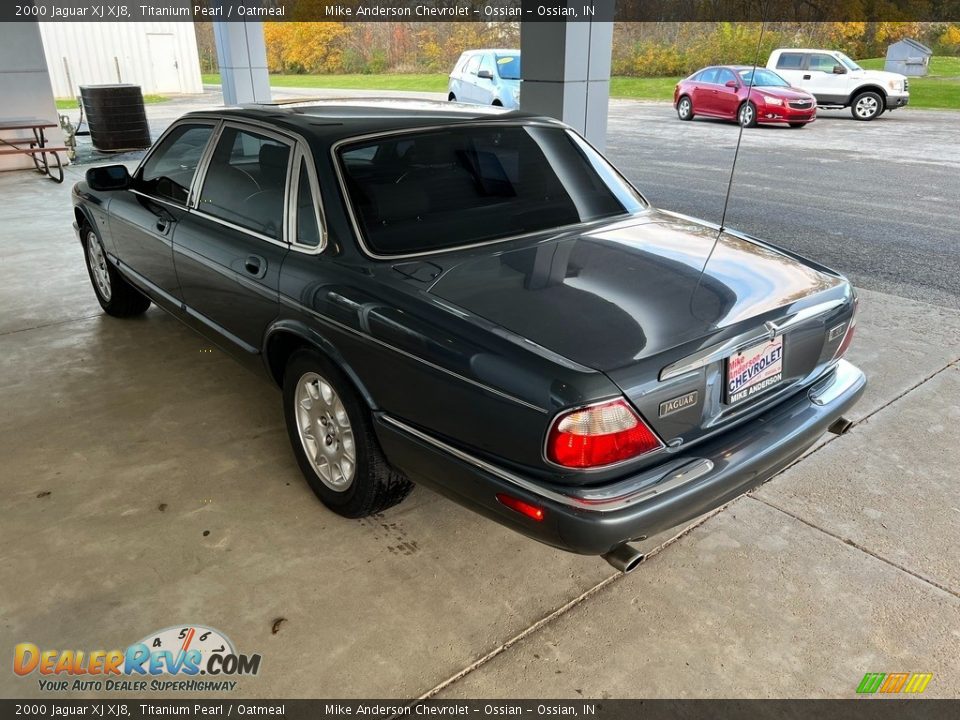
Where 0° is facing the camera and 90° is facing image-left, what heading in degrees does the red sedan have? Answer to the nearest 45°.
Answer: approximately 315°

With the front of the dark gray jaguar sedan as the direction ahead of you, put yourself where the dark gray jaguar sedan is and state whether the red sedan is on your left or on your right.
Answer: on your right

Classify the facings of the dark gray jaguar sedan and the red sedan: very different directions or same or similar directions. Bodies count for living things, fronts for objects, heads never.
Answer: very different directions

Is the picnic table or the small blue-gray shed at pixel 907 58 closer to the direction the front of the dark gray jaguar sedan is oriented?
the picnic table

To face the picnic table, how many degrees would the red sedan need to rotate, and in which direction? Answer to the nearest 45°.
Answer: approximately 90° to its right

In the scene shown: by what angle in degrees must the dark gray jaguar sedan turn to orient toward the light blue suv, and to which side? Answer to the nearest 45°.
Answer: approximately 45° to its right

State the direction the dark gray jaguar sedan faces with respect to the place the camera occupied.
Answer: facing away from the viewer and to the left of the viewer

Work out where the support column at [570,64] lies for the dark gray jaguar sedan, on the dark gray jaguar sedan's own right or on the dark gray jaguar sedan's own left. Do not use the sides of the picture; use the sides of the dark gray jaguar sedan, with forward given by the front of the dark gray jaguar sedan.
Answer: on the dark gray jaguar sedan's own right

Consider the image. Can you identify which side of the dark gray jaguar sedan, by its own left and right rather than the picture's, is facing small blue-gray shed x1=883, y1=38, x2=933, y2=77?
right

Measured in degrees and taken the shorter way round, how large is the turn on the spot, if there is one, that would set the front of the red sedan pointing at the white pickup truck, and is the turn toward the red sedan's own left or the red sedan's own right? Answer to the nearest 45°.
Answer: approximately 90° to the red sedan's own left
